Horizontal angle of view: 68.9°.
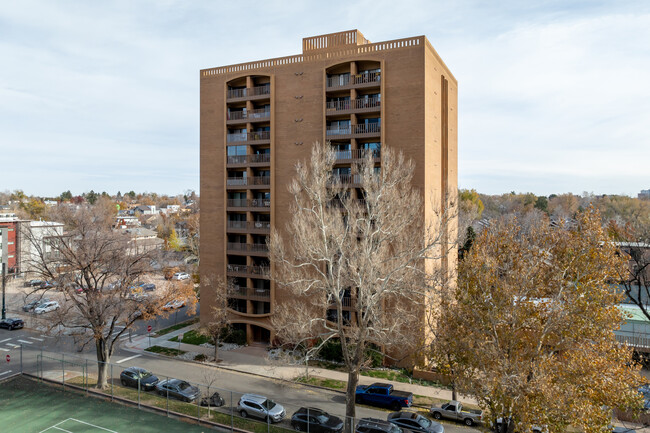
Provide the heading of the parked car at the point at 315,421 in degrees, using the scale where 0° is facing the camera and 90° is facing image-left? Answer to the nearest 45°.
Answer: approximately 315°
